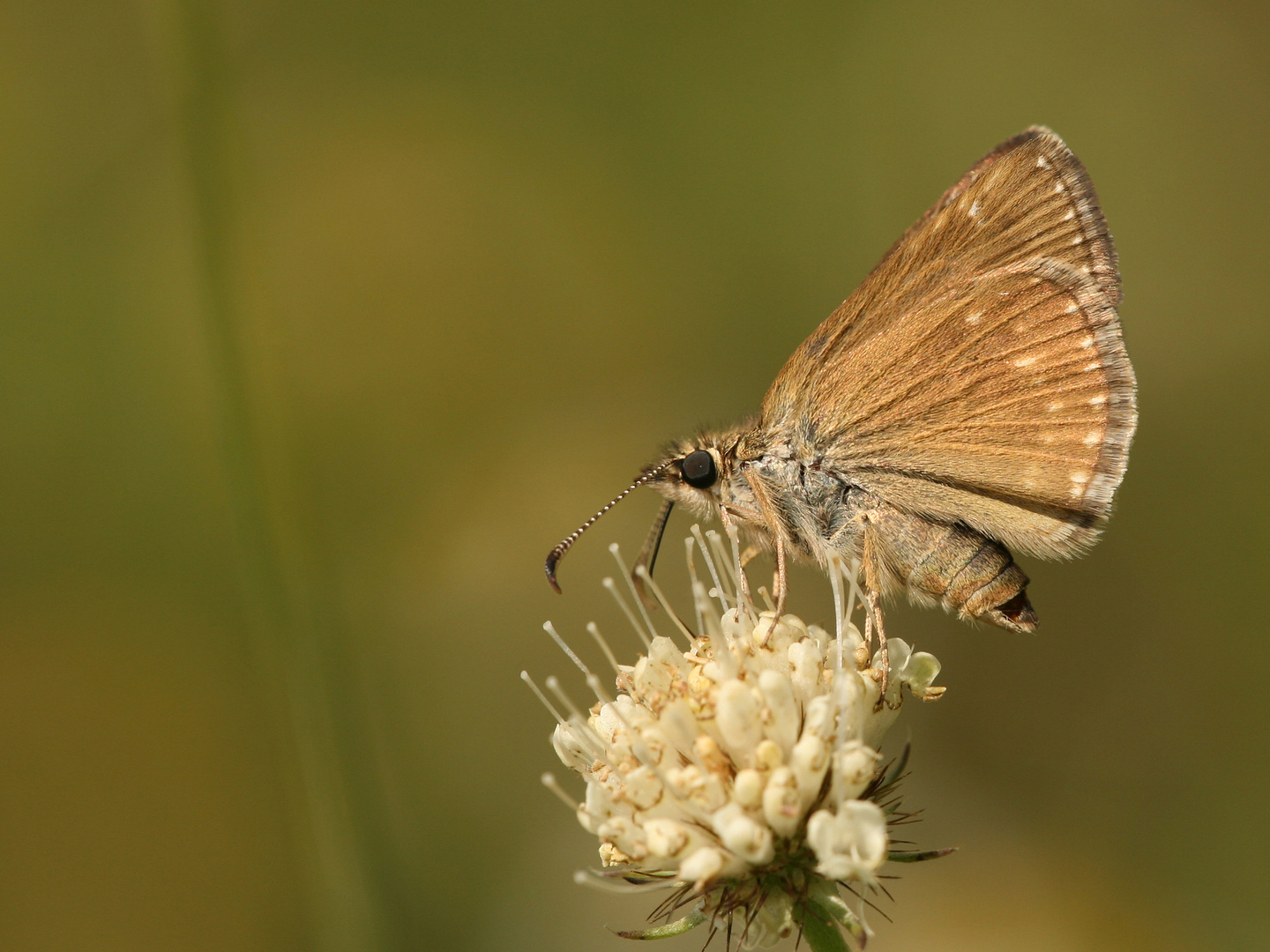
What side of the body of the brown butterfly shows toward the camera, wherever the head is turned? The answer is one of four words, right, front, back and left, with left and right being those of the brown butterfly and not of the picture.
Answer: left
